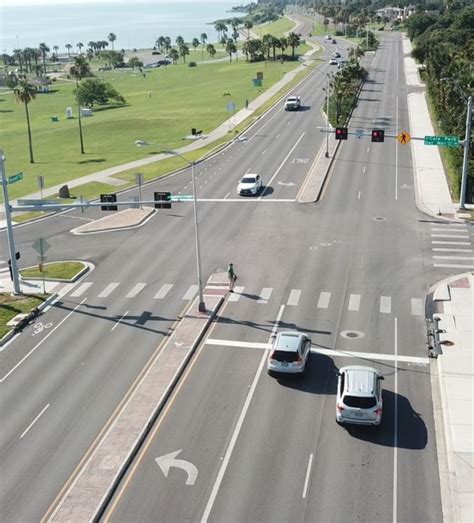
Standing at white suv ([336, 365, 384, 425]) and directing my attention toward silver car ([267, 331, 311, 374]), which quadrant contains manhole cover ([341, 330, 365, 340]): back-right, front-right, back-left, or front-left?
front-right

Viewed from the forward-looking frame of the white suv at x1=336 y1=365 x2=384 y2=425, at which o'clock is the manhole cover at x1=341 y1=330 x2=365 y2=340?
The manhole cover is roughly at 12 o'clock from the white suv.

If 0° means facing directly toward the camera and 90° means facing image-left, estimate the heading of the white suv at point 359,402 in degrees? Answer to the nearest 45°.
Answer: approximately 180°

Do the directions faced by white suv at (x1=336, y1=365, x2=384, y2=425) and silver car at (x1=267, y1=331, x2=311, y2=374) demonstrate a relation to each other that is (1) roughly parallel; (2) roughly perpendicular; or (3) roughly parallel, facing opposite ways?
roughly parallel

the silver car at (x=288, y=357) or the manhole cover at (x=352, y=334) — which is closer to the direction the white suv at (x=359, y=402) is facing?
the manhole cover

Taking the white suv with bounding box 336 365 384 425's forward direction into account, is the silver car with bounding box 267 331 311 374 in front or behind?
in front

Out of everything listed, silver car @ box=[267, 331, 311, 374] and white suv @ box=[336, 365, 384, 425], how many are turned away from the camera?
2

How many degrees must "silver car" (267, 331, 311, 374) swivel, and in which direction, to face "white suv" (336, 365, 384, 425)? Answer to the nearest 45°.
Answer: approximately 135° to its right

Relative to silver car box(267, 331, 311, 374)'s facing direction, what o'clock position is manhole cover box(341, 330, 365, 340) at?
The manhole cover is roughly at 1 o'clock from the silver car.

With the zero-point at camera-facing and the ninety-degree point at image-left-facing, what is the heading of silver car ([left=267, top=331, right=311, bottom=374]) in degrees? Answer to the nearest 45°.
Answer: approximately 180°
